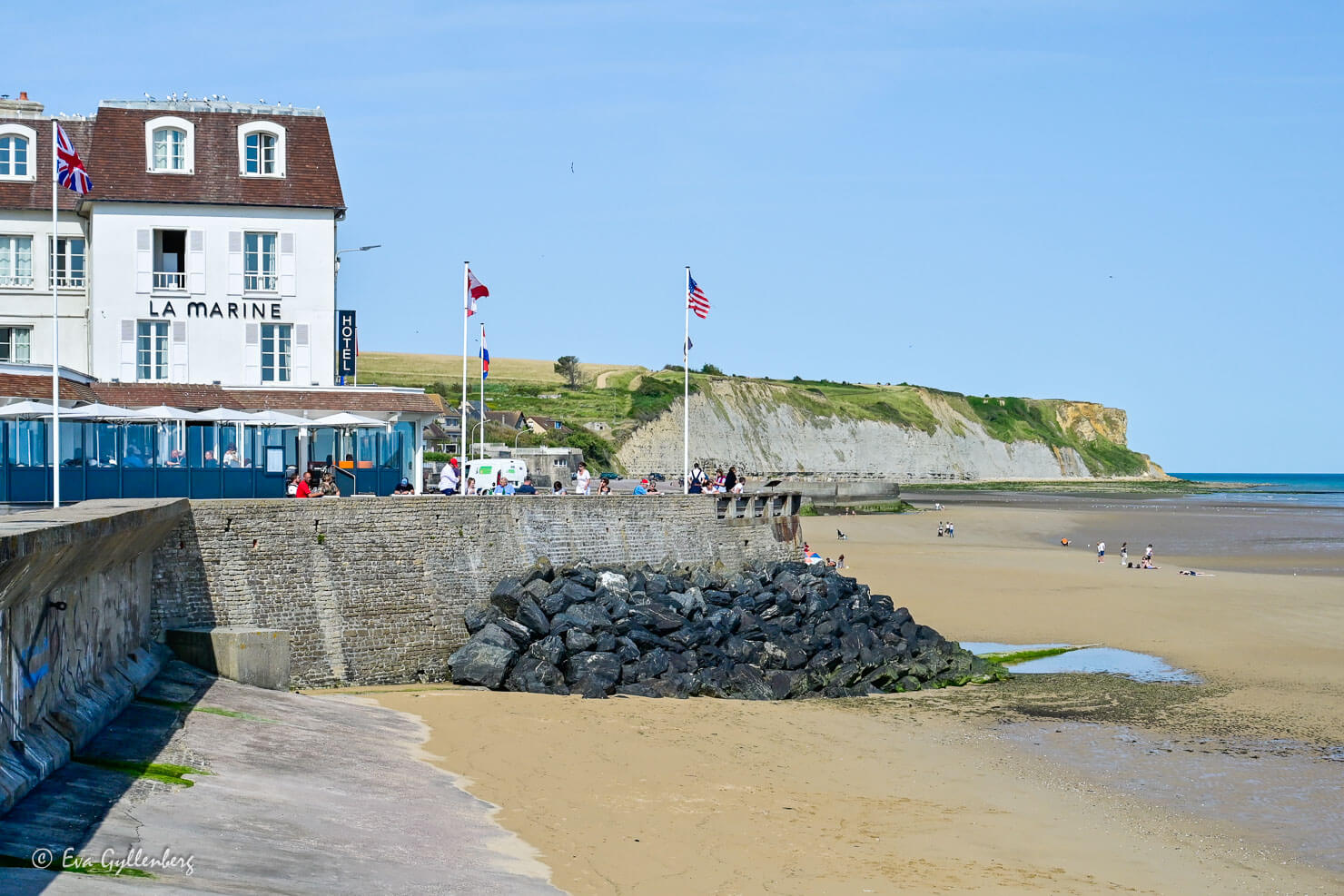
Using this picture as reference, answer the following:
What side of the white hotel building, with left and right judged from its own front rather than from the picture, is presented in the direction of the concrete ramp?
front

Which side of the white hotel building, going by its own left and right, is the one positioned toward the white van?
left

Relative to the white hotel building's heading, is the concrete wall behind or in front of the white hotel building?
in front

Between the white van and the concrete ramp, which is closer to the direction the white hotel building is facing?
the concrete ramp

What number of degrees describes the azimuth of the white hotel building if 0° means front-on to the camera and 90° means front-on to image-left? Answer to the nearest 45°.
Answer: approximately 0°

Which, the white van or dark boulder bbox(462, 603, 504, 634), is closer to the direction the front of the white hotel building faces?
the dark boulder

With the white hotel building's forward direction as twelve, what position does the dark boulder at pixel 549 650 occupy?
The dark boulder is roughly at 11 o'clock from the white hotel building.

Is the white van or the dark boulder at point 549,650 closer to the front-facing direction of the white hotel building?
the dark boulder

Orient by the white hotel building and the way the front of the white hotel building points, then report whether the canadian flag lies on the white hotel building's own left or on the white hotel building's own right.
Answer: on the white hotel building's own left

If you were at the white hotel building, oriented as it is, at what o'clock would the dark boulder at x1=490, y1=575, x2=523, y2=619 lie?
The dark boulder is roughly at 11 o'clock from the white hotel building.

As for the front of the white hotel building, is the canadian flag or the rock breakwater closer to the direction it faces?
the rock breakwater

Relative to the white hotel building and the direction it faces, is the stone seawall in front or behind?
in front

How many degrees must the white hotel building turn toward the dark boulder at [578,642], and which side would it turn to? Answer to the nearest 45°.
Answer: approximately 45° to its left

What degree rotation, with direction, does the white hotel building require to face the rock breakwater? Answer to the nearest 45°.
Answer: approximately 45° to its left

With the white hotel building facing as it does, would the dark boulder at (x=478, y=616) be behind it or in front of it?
in front
